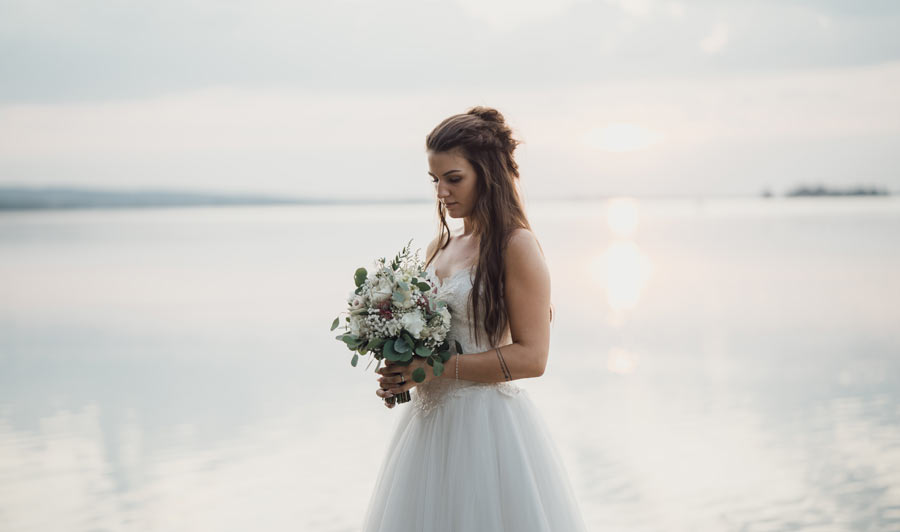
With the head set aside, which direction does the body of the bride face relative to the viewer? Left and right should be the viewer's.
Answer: facing the viewer and to the left of the viewer

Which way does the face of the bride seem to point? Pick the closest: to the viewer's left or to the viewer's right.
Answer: to the viewer's left
